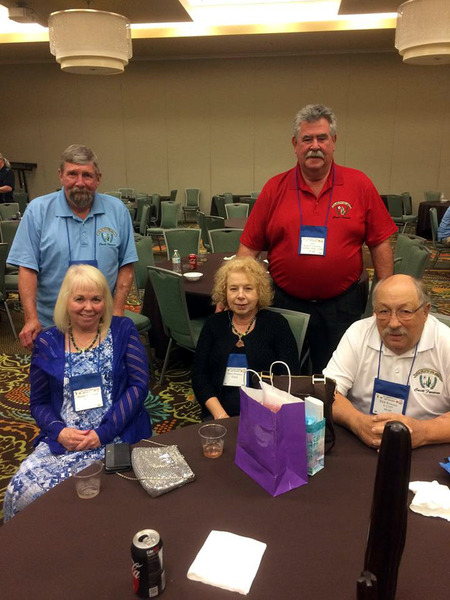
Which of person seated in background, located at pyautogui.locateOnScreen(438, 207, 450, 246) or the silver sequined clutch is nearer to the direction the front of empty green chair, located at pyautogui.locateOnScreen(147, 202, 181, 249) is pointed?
the silver sequined clutch

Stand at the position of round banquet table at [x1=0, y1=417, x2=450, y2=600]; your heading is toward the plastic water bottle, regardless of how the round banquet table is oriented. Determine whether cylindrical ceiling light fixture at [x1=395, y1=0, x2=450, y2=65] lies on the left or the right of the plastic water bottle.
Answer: right

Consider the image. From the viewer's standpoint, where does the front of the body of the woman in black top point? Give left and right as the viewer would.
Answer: facing the viewer

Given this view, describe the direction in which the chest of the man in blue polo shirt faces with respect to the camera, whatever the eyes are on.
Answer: toward the camera

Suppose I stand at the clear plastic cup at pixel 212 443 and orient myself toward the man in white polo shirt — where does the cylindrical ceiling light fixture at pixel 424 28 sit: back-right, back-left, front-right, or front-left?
front-left

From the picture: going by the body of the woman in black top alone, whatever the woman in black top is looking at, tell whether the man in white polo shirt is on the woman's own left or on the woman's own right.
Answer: on the woman's own left

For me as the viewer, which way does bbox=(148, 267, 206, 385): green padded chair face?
facing away from the viewer and to the right of the viewer

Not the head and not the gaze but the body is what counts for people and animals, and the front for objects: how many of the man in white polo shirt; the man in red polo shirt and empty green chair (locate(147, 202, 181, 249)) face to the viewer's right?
0

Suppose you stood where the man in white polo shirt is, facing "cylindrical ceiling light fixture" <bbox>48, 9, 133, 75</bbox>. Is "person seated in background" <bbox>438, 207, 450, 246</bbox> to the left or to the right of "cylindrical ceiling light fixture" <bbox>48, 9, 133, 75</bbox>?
right

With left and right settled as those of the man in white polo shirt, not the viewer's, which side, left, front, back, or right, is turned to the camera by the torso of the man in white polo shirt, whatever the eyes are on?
front

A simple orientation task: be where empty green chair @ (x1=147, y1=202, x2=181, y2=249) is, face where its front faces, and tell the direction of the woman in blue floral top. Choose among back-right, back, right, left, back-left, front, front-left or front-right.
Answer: front-left

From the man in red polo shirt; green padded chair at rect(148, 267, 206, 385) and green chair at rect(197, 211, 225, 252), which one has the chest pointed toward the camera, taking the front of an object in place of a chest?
the man in red polo shirt

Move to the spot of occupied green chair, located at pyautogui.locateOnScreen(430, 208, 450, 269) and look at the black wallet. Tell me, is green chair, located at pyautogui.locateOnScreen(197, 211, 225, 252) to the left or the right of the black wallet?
right

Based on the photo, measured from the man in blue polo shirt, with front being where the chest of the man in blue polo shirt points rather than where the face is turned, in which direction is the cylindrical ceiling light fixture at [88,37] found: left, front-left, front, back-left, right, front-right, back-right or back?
back
